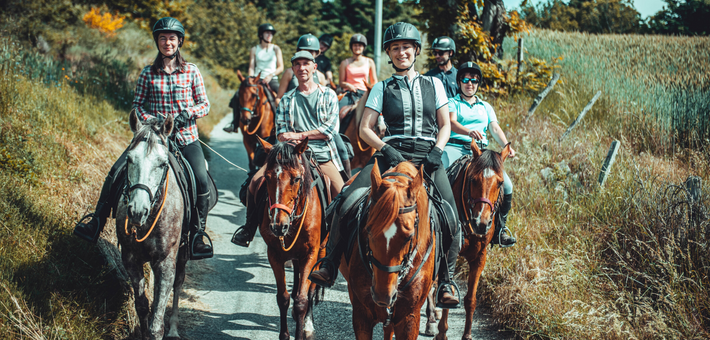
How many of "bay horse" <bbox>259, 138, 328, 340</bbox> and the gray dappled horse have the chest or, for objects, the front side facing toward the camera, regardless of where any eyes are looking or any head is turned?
2

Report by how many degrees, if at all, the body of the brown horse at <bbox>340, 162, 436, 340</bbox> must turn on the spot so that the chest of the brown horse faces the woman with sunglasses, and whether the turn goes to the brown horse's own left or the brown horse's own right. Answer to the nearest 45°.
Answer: approximately 180°

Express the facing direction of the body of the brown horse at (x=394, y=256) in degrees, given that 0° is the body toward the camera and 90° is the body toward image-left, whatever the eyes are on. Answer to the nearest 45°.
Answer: approximately 0°

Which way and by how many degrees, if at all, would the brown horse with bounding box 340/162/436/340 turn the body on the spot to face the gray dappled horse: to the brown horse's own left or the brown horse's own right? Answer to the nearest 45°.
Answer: approximately 135° to the brown horse's own right
